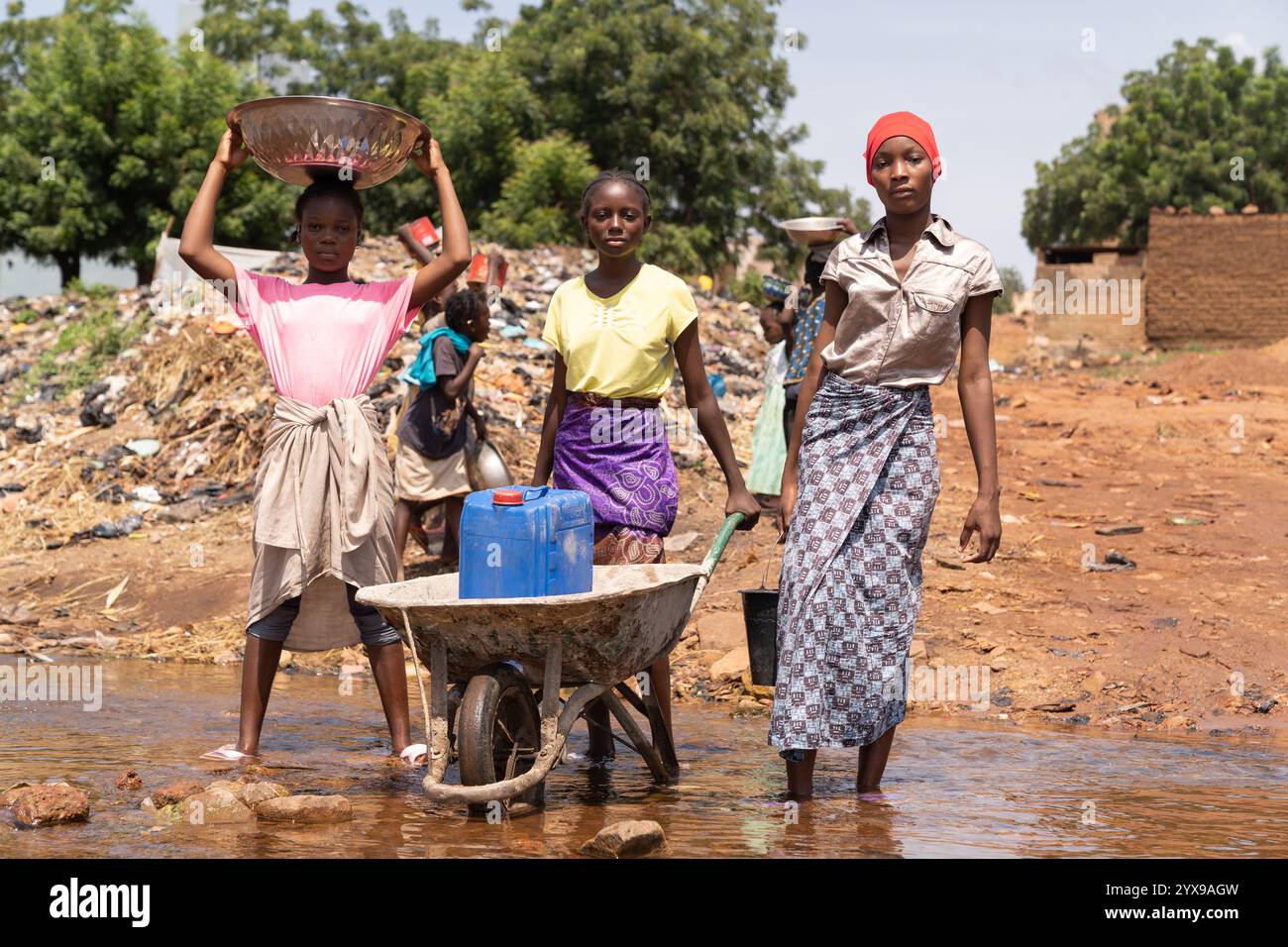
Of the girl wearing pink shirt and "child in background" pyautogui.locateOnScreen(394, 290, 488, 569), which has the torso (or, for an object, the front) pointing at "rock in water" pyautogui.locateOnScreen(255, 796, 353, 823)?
the girl wearing pink shirt

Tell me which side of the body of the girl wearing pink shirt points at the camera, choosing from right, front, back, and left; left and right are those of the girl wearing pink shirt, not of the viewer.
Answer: front

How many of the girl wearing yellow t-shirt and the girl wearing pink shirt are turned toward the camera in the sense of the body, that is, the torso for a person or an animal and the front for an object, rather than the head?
2

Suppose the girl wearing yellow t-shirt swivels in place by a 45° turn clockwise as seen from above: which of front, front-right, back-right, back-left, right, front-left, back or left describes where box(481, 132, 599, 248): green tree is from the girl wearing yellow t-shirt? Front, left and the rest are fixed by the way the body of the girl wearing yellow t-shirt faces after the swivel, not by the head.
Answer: back-right

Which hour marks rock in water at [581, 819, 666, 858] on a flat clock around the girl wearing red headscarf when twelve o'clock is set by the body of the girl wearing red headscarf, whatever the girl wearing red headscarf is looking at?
The rock in water is roughly at 1 o'clock from the girl wearing red headscarf.

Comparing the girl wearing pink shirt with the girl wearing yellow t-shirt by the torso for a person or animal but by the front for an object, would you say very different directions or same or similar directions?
same or similar directions

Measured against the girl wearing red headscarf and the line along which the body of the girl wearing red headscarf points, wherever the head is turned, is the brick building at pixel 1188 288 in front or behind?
behind

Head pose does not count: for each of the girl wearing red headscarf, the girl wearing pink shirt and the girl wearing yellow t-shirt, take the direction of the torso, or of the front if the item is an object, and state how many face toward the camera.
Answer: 3

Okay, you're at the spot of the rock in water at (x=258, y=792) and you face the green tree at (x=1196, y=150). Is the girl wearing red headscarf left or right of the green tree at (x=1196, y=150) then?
right

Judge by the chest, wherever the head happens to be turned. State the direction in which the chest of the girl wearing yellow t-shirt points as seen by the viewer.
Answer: toward the camera

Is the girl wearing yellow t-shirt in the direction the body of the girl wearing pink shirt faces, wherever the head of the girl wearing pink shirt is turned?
no

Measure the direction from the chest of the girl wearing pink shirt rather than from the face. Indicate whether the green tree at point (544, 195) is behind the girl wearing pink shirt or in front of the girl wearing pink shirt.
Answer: behind

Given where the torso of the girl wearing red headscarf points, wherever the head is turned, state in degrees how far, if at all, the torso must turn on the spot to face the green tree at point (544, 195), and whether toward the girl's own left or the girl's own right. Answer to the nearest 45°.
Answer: approximately 180°

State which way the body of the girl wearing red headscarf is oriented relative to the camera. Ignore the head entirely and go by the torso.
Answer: toward the camera

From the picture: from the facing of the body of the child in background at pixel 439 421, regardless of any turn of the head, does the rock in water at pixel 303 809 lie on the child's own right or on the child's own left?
on the child's own right

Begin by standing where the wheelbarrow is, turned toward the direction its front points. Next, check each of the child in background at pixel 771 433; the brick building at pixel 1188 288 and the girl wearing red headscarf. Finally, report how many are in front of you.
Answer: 0

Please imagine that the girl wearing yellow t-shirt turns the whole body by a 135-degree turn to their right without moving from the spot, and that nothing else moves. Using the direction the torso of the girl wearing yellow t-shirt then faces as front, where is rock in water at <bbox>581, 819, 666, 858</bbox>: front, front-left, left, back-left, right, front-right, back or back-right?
back-left

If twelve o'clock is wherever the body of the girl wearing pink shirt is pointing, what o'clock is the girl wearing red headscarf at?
The girl wearing red headscarf is roughly at 10 o'clock from the girl wearing pink shirt.
